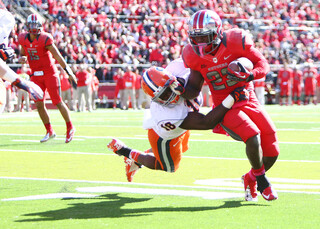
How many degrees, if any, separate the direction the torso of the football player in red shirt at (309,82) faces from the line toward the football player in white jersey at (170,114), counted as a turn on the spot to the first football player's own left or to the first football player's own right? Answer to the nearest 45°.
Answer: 0° — they already face them

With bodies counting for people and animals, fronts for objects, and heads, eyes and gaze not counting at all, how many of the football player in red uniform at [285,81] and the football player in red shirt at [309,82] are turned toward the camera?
2

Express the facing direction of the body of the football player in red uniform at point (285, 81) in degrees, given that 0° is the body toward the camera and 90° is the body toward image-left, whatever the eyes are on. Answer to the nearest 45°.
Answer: approximately 0°

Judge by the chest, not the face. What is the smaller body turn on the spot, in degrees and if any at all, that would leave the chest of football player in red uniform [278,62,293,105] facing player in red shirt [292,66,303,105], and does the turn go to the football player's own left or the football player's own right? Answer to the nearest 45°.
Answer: approximately 135° to the football player's own left

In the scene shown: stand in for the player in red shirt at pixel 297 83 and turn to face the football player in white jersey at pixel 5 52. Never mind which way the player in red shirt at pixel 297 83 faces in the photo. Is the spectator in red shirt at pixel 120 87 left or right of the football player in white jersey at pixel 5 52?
right

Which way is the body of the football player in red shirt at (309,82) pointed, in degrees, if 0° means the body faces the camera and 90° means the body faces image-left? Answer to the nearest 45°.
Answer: approximately 0°

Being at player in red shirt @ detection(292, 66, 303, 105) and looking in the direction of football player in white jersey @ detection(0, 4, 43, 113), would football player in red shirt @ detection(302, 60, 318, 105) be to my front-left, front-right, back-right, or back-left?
back-left

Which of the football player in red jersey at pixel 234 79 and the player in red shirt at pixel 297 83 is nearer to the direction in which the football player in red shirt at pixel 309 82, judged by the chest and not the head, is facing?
the football player in red jersey

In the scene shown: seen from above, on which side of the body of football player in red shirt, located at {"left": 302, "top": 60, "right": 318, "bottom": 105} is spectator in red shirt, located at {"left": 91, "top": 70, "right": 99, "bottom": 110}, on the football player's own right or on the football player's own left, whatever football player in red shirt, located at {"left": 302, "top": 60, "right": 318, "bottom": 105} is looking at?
on the football player's own right
